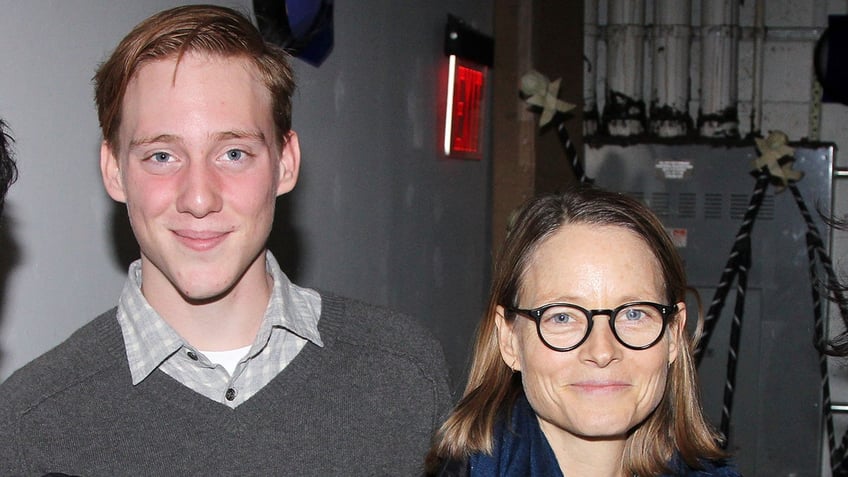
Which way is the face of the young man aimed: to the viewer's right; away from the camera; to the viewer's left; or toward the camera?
toward the camera

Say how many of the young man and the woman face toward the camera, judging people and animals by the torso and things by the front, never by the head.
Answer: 2

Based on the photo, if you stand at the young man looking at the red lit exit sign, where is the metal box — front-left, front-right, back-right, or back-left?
front-right

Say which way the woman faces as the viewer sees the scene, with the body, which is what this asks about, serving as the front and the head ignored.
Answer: toward the camera

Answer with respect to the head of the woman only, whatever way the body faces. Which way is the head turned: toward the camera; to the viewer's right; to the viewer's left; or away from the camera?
toward the camera

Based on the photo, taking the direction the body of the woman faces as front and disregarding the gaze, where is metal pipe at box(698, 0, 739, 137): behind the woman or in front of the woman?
behind
